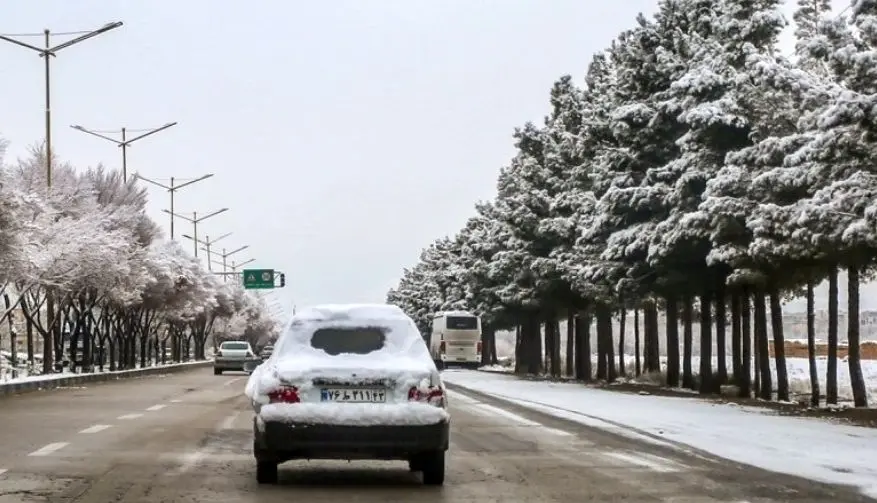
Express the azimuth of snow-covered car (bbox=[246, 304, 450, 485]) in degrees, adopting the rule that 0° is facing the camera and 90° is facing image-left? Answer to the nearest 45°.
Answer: approximately 180°
